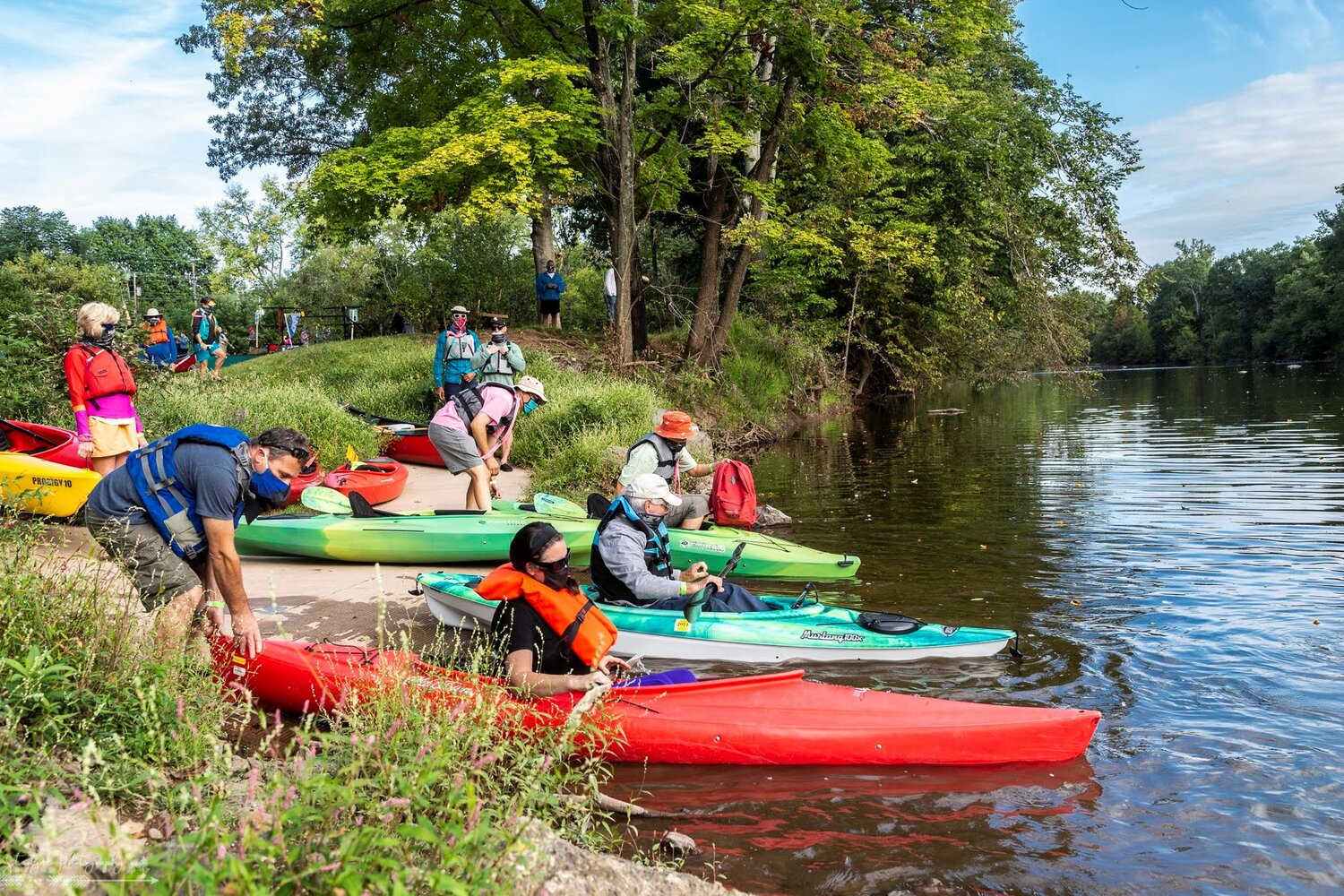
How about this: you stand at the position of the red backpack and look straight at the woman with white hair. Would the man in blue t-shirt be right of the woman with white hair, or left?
left

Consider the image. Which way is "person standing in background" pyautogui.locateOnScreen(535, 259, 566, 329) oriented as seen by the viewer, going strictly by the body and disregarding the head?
toward the camera

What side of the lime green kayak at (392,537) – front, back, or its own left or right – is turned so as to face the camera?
right

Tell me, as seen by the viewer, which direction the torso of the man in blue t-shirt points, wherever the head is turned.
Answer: to the viewer's right

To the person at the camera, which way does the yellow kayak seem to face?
facing to the right of the viewer

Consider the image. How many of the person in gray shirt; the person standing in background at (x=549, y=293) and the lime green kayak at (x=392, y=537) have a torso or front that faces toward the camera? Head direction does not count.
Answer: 1

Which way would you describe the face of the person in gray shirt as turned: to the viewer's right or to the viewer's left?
to the viewer's right

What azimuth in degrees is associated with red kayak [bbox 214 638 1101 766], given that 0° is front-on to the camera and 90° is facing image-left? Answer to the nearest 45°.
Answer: approximately 270°

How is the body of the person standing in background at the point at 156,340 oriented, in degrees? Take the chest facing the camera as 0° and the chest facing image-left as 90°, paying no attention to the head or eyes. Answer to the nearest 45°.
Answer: approximately 0°

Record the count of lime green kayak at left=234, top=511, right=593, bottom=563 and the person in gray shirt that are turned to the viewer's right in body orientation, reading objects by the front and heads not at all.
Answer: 2
